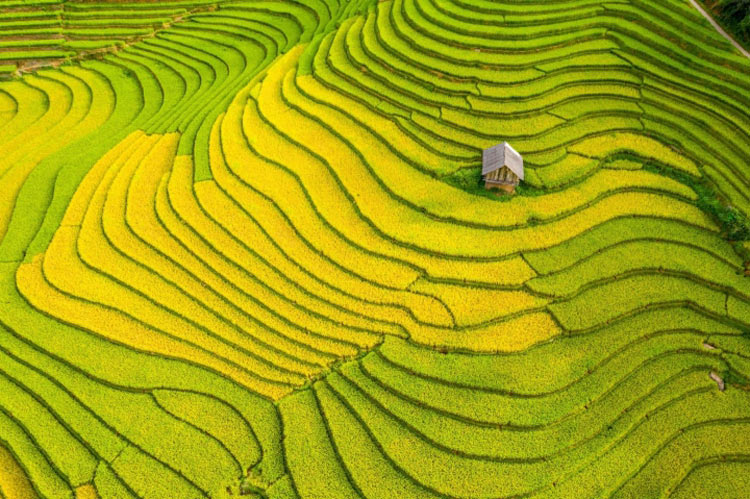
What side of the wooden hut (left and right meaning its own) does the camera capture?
front
